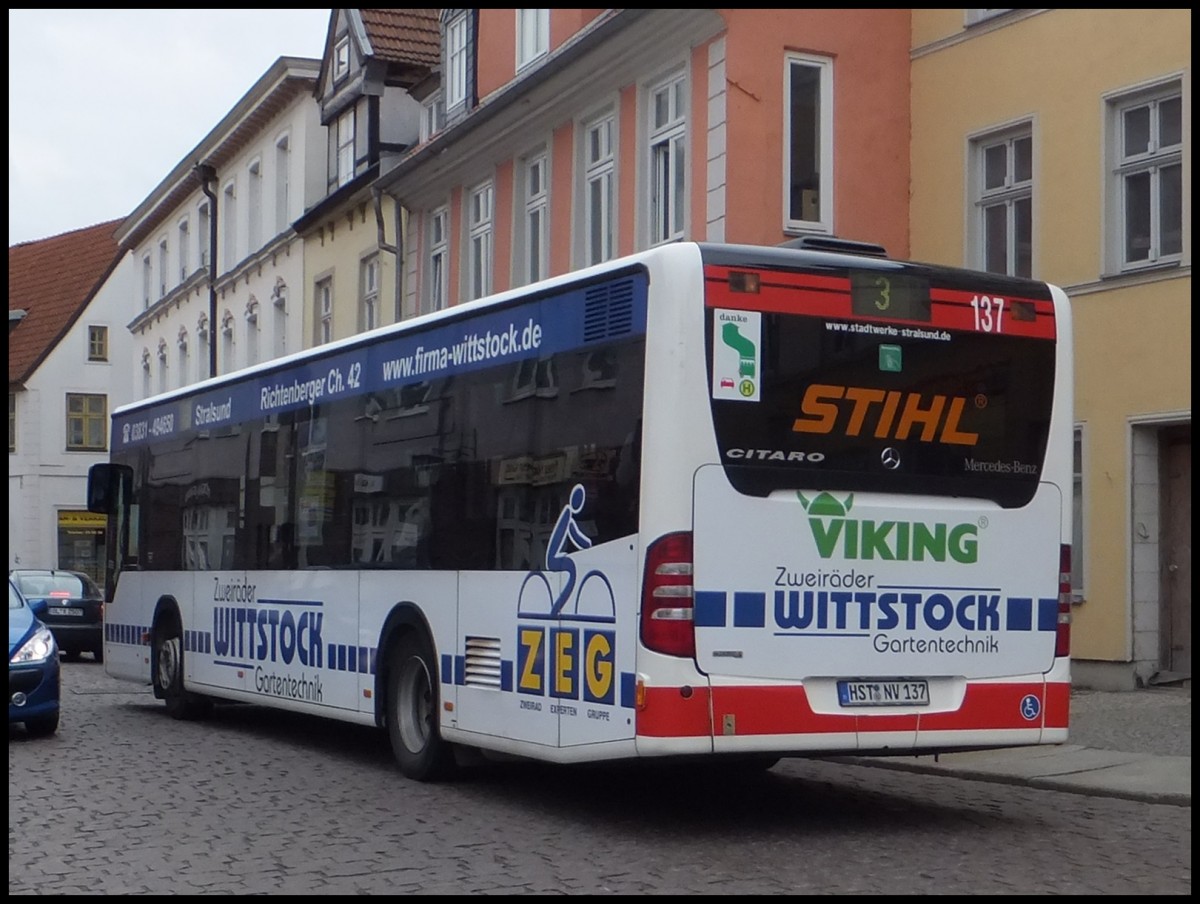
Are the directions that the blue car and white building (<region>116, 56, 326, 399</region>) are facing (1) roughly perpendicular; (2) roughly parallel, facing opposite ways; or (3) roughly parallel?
roughly perpendicular

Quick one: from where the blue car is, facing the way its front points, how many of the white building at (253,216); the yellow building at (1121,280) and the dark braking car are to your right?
0

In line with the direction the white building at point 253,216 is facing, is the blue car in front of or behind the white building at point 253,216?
in front

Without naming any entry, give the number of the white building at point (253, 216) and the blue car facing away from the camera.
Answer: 0

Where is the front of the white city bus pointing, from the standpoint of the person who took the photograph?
facing away from the viewer and to the left of the viewer

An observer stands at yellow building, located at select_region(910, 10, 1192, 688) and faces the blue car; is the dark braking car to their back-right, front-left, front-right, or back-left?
front-right

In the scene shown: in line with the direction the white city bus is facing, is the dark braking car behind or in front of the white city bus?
in front

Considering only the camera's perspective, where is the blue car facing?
facing the viewer and to the right of the viewer

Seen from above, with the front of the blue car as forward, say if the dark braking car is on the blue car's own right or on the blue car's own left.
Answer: on the blue car's own left

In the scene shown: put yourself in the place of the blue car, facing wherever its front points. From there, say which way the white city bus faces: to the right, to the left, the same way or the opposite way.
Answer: the opposite way
